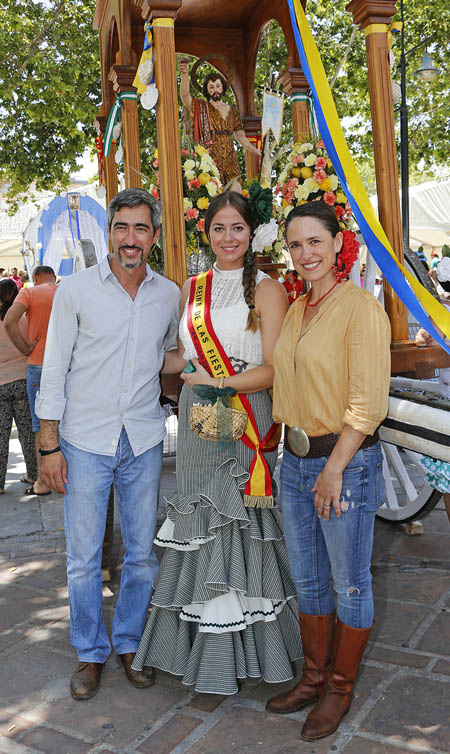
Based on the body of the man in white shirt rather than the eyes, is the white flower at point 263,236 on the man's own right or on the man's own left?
on the man's own left

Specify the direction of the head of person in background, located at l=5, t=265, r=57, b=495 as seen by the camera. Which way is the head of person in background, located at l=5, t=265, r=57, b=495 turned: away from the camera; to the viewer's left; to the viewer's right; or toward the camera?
away from the camera

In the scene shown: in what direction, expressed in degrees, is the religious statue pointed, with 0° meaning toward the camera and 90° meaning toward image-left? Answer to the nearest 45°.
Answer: approximately 0°

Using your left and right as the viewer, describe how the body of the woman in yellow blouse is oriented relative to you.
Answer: facing the viewer and to the left of the viewer

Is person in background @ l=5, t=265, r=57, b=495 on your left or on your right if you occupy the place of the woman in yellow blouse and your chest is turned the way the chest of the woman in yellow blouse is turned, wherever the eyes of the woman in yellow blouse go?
on your right

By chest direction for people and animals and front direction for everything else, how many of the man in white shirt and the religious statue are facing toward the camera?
2

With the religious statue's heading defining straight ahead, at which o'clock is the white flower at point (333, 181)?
The white flower is roughly at 11 o'clock from the religious statue.

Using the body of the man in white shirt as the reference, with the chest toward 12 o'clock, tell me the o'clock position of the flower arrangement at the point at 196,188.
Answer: The flower arrangement is roughly at 7 o'clock from the man in white shirt.

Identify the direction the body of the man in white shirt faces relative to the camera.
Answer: toward the camera
